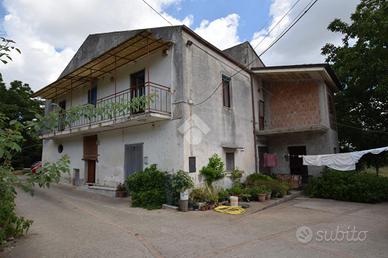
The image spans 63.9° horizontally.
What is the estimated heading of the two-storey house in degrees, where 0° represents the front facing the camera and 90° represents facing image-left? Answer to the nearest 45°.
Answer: approximately 45°

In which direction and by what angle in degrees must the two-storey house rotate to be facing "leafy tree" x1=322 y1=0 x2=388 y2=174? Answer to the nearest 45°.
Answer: approximately 135° to its left

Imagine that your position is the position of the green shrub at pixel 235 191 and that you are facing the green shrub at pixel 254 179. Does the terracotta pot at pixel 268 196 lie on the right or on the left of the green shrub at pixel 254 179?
right

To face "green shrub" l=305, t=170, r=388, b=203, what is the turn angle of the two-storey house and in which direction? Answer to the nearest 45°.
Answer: approximately 135° to its left

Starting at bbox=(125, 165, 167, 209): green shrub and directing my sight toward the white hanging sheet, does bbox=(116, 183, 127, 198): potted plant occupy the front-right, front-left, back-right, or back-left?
back-left
